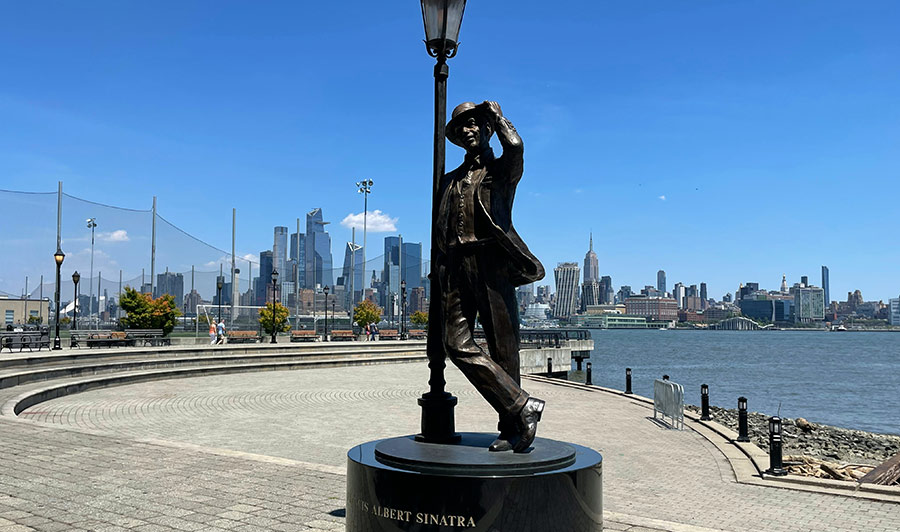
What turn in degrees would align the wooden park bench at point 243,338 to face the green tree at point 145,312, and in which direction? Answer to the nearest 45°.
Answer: approximately 45° to its right

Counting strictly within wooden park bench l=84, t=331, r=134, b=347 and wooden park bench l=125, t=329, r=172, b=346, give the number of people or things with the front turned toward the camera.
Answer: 2

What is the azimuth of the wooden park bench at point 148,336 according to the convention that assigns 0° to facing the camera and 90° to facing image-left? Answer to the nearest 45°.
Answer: approximately 0°

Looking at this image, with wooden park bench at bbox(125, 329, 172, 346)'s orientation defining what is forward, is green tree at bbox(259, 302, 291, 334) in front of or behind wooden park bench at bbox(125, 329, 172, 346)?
behind

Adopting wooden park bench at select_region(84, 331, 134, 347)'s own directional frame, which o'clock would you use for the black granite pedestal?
The black granite pedestal is roughly at 12 o'clock from the wooden park bench.
